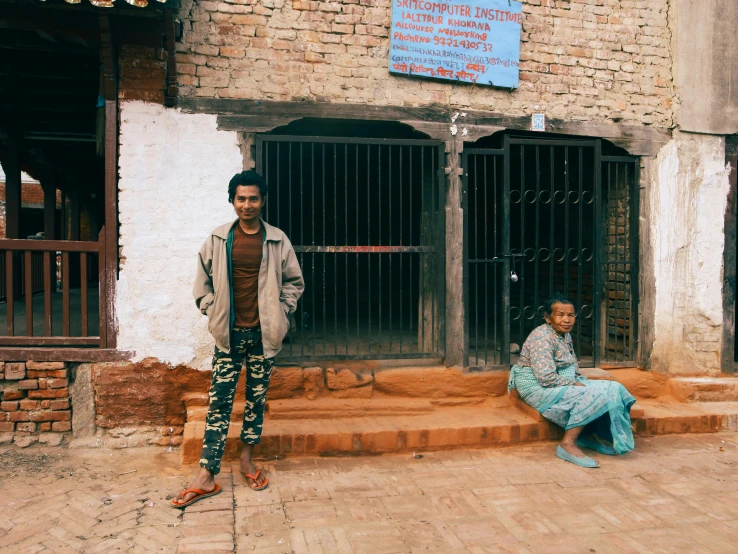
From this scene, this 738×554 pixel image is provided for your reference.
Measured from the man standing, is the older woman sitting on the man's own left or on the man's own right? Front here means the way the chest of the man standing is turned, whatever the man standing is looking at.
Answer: on the man's own left

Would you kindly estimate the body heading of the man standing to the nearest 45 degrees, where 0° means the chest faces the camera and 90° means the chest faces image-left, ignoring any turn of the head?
approximately 0°

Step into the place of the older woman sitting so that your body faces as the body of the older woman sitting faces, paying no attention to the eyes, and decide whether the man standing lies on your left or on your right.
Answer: on your right

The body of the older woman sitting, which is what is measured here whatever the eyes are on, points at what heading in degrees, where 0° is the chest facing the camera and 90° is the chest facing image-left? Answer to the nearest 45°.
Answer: approximately 315°

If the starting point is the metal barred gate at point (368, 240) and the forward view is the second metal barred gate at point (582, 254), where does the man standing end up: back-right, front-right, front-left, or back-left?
back-right
